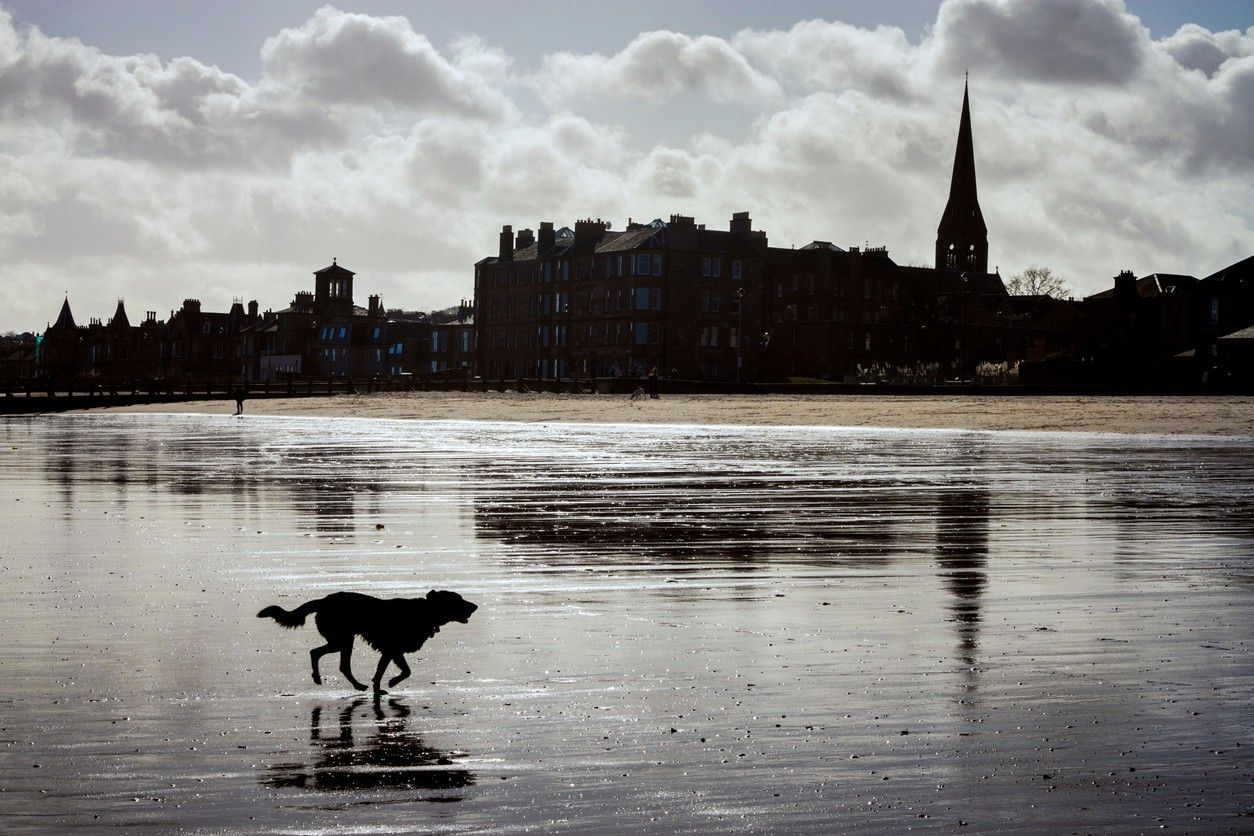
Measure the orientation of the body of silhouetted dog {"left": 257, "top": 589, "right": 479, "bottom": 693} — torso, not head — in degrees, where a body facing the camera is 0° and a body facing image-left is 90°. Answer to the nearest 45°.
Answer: approximately 270°
